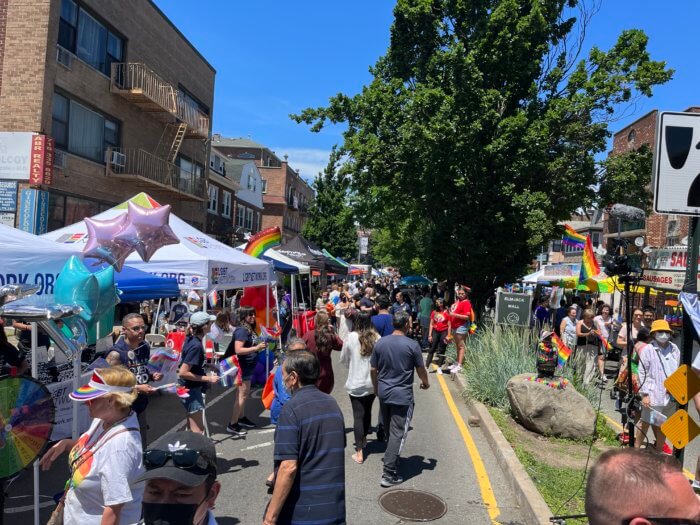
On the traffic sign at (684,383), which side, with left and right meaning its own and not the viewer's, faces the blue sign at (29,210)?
right

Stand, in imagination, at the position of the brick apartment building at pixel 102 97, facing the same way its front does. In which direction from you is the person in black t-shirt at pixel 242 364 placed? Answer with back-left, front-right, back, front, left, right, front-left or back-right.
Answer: front-right

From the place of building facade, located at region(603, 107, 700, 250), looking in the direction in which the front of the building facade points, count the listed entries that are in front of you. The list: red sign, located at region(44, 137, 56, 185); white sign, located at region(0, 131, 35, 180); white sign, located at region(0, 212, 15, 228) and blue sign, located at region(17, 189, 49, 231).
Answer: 4

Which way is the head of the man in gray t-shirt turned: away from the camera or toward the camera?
away from the camera

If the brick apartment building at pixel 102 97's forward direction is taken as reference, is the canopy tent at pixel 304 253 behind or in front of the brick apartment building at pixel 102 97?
in front

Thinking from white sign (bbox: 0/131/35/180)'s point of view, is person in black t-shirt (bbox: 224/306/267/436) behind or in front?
in front

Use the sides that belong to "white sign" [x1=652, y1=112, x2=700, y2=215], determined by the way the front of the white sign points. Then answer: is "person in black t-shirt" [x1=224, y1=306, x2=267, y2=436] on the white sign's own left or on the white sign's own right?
on the white sign's own right

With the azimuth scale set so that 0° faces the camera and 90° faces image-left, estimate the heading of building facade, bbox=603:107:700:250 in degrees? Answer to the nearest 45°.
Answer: approximately 45°
